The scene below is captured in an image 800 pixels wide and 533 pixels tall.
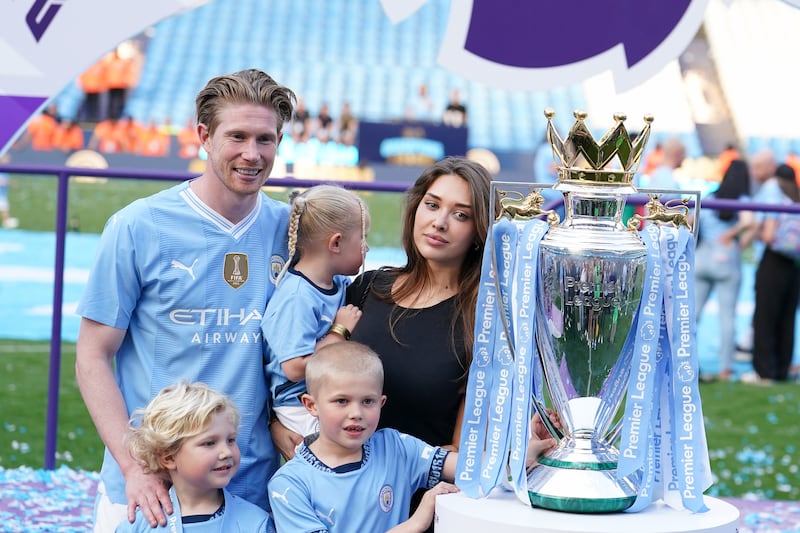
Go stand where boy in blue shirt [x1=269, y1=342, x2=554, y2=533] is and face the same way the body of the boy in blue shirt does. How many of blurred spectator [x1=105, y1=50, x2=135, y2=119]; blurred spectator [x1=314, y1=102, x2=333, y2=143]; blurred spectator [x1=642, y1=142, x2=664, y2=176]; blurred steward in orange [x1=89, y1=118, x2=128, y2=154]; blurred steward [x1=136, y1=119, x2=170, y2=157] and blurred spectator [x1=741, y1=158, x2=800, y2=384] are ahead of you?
0

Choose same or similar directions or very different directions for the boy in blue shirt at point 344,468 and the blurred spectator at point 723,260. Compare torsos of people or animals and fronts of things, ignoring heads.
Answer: very different directions

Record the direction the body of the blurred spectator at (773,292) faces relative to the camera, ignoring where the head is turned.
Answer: to the viewer's left

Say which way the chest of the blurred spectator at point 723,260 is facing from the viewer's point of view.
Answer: away from the camera

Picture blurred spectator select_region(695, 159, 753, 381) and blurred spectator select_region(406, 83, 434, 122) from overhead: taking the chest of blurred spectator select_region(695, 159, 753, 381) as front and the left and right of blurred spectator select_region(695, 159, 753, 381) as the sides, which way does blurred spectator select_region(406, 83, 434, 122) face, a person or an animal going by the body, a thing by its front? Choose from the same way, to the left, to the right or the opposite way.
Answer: the opposite way

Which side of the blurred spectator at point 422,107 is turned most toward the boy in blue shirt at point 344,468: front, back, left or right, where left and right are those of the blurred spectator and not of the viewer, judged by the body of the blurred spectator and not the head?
front

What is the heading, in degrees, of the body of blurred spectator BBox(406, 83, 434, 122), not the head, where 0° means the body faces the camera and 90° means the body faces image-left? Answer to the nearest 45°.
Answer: approximately 0°

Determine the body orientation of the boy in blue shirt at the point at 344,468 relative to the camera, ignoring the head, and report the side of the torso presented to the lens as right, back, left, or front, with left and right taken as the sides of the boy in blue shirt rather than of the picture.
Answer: front

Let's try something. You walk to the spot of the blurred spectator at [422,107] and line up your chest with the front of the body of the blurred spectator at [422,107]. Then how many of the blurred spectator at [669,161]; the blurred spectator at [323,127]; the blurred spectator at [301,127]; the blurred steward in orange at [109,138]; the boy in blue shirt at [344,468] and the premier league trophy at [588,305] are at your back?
0

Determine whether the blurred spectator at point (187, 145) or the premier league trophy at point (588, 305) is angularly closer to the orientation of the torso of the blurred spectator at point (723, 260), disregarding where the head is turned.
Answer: the blurred spectator

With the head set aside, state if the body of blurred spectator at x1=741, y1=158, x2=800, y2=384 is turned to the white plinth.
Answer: no

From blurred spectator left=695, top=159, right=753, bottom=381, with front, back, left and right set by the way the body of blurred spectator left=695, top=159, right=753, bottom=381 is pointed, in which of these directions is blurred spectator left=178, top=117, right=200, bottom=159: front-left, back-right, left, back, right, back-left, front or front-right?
front-left

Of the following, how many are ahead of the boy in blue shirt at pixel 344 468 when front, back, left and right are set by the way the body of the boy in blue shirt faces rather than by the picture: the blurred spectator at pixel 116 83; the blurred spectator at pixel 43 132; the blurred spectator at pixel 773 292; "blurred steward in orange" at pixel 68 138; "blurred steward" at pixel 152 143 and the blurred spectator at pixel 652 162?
0

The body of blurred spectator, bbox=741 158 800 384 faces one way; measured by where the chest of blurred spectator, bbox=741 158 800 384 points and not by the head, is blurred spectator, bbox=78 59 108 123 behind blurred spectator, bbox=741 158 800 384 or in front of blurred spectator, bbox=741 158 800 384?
in front

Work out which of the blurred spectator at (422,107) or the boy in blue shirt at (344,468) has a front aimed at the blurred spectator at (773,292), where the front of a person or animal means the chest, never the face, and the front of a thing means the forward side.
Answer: the blurred spectator at (422,107)
